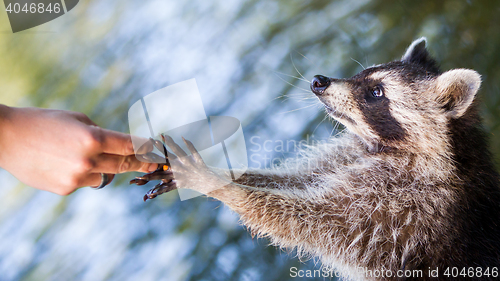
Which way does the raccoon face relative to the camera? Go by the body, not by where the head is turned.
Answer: to the viewer's left
